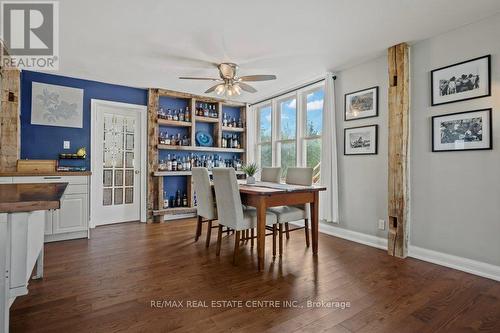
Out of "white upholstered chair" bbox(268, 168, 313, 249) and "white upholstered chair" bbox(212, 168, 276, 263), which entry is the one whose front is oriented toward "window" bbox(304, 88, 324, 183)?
"white upholstered chair" bbox(212, 168, 276, 263)

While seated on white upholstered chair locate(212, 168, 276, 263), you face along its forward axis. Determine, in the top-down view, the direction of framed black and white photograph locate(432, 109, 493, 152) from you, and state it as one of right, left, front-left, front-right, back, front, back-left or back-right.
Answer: front-right

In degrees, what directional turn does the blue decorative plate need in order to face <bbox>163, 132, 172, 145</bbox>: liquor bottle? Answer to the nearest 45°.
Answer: approximately 45° to its right

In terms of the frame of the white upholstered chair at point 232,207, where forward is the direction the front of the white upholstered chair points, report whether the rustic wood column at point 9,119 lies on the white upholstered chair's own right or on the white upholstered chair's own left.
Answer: on the white upholstered chair's own left

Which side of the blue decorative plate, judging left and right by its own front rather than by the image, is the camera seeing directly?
front

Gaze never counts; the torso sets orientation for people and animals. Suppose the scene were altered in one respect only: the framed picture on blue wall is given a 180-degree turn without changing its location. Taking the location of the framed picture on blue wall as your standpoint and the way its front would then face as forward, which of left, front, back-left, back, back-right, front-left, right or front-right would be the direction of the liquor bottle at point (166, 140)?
back-right

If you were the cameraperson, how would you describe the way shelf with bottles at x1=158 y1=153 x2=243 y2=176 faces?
facing the viewer

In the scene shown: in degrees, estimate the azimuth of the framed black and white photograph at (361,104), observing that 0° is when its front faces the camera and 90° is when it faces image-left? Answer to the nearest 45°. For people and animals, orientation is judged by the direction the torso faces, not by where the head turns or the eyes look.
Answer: approximately 45°

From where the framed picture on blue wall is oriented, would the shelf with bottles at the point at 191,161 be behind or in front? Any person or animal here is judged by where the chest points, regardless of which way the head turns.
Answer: in front

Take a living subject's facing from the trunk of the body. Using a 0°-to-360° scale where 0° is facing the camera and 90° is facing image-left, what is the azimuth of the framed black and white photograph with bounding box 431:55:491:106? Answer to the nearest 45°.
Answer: approximately 45°

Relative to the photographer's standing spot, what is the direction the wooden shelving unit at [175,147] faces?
facing the viewer and to the right of the viewer

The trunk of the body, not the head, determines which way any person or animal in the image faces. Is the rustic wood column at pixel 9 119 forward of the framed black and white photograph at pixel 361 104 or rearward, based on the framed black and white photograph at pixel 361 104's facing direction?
forward
